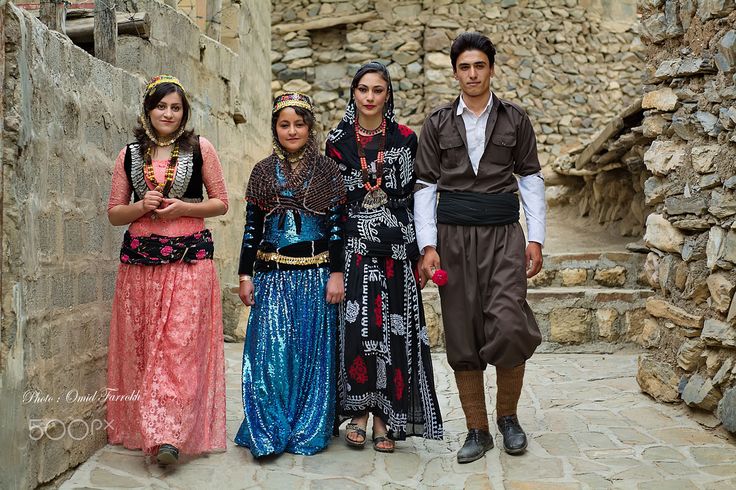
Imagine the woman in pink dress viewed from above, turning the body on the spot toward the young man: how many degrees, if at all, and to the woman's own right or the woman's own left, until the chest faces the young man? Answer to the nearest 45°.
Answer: approximately 90° to the woman's own left

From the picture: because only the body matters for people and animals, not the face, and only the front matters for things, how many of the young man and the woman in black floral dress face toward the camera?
2
